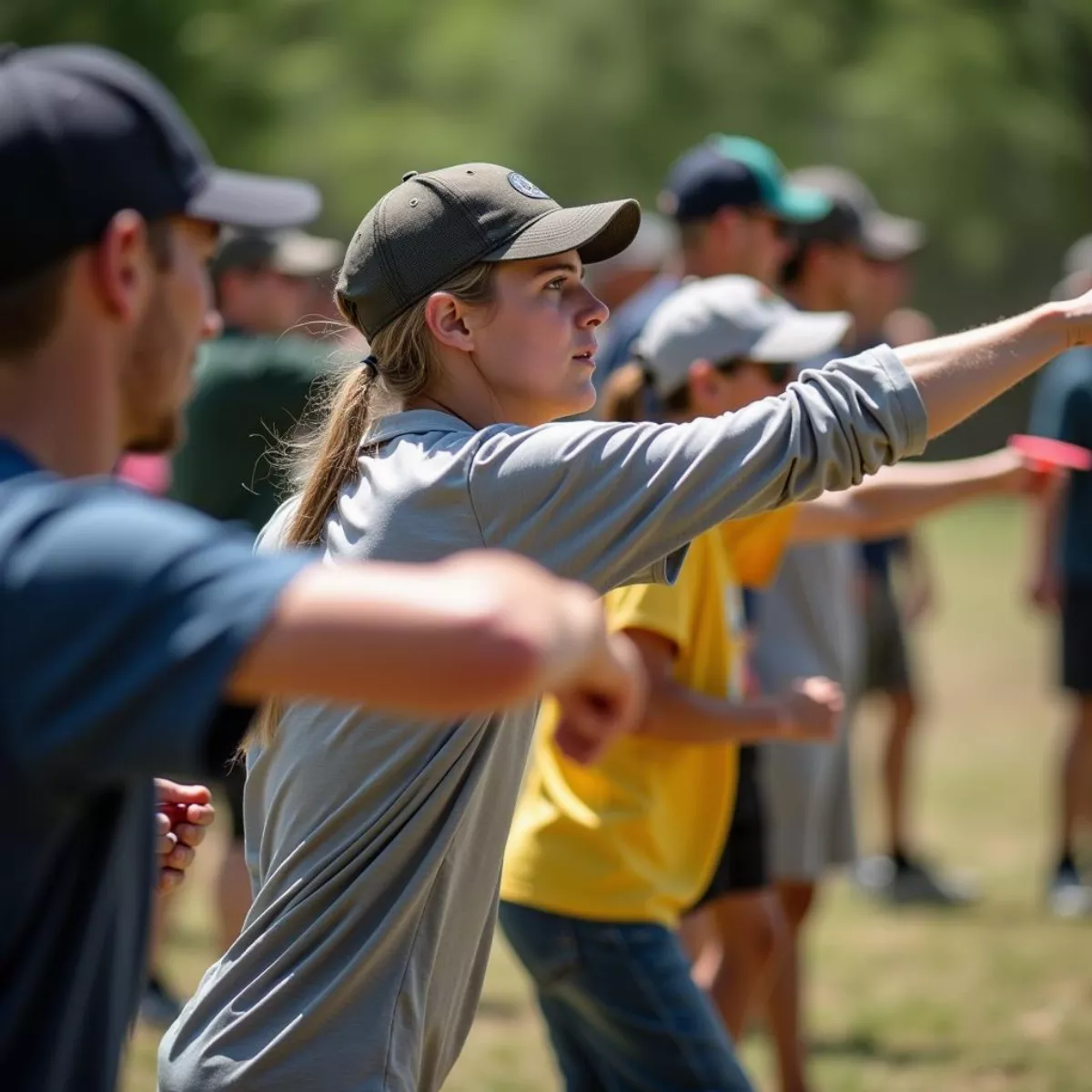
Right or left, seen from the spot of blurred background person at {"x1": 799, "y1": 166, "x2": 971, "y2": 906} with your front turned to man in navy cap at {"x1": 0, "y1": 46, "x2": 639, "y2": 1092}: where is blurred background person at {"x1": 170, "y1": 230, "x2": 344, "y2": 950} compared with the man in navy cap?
right

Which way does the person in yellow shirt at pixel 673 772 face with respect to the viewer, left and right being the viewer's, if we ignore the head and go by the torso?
facing to the right of the viewer

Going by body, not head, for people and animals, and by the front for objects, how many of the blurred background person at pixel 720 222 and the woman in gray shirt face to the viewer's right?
2

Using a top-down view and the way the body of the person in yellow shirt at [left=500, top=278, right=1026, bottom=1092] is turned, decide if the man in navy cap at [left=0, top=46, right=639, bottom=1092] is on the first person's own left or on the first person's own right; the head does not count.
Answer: on the first person's own right

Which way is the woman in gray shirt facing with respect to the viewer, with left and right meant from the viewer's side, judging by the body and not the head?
facing to the right of the viewer

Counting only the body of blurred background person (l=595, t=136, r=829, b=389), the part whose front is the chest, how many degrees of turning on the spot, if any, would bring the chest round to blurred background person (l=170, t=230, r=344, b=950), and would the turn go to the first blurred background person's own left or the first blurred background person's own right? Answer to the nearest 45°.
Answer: approximately 135° to the first blurred background person's own right

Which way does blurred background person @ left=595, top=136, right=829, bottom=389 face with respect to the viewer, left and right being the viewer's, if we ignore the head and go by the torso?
facing to the right of the viewer

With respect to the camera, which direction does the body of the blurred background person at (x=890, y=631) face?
to the viewer's right

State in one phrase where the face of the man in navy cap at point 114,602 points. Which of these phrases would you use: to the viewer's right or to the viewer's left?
to the viewer's right

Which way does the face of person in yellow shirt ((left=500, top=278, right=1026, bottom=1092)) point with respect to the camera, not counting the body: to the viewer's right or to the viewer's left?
to the viewer's right

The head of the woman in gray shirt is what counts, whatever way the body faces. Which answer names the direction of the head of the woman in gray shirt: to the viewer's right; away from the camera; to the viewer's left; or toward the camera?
to the viewer's right

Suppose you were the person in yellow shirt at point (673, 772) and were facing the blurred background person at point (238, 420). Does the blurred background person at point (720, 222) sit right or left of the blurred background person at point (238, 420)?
right
